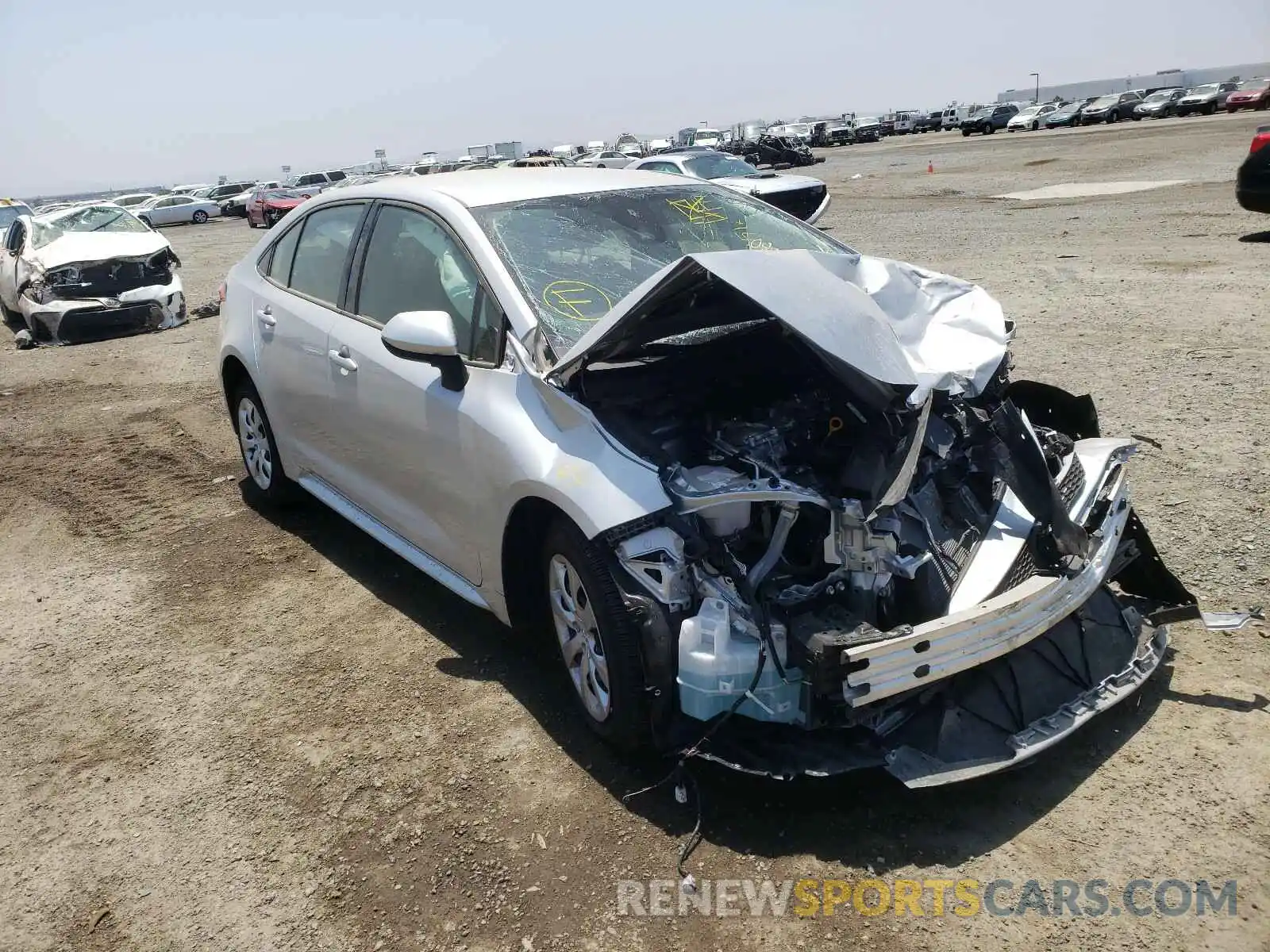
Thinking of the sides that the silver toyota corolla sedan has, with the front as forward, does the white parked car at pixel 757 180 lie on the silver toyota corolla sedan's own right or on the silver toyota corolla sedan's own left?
on the silver toyota corolla sedan's own left

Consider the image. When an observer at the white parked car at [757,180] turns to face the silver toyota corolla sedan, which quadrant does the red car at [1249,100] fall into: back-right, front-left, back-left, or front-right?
back-left

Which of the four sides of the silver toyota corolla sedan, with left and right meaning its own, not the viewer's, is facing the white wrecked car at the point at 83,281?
back

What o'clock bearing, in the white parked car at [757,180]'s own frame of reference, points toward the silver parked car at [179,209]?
the silver parked car at [179,209] is roughly at 6 o'clock from the white parked car at [757,180].

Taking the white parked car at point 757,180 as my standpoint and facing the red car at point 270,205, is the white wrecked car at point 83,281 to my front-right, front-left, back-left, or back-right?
front-left

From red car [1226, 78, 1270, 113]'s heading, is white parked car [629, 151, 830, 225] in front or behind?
in front

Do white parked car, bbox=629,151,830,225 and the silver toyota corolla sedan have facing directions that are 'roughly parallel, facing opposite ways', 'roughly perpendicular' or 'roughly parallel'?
roughly parallel

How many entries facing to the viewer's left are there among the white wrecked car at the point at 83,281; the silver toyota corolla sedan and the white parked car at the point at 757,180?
0

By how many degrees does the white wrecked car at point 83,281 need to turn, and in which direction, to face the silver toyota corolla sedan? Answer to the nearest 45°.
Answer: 0° — it already faces it

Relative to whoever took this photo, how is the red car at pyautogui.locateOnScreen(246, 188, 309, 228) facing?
facing the viewer and to the right of the viewer

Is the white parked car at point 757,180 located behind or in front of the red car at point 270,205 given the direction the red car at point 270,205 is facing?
in front

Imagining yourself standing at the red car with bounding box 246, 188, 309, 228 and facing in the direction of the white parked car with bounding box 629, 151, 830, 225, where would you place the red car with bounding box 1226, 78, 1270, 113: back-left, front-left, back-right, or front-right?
front-left

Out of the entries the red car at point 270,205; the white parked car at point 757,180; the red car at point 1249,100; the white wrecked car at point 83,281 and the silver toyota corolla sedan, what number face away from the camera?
0

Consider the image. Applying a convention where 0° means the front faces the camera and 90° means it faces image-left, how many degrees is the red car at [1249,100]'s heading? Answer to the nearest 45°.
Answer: approximately 45°

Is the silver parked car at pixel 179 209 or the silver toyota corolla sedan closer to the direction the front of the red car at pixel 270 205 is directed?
the silver toyota corolla sedan

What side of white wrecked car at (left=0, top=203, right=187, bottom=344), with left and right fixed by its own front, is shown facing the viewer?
front
